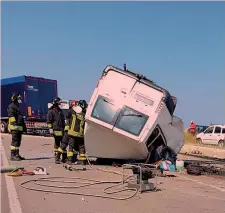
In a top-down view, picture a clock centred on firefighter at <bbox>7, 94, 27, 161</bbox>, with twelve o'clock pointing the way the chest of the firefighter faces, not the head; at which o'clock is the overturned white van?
The overturned white van is roughly at 1 o'clock from the firefighter.

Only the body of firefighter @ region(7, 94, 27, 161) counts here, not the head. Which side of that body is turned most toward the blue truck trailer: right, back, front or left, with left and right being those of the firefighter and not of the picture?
left

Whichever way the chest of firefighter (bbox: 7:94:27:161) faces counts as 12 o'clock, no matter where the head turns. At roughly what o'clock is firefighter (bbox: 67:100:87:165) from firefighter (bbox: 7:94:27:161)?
firefighter (bbox: 67:100:87:165) is roughly at 1 o'clock from firefighter (bbox: 7:94:27:161).

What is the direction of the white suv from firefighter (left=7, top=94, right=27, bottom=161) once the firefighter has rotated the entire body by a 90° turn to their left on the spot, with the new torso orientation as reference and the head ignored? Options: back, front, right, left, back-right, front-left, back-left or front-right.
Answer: front-right

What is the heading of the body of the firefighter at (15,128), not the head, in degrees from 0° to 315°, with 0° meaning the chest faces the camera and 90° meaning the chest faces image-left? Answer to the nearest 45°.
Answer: approximately 270°

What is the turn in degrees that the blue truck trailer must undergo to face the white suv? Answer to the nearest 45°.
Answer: approximately 135° to its right

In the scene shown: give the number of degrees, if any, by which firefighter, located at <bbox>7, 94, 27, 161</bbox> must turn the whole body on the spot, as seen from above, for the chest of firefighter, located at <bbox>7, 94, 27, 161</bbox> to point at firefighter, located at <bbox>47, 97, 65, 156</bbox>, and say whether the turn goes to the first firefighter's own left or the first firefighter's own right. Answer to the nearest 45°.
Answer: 0° — they already face them

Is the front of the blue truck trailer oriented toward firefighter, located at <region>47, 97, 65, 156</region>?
no

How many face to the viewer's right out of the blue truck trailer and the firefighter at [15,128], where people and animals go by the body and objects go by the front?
1
